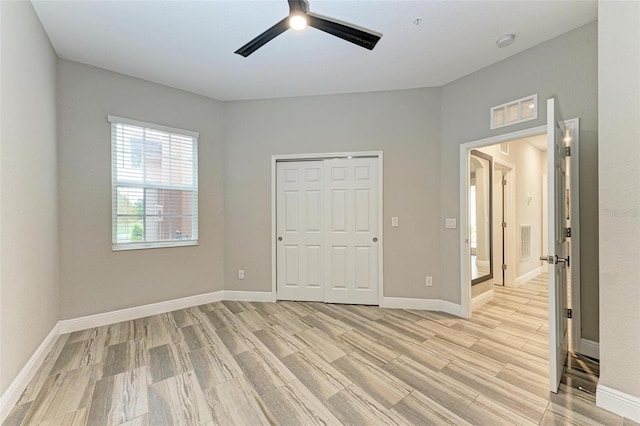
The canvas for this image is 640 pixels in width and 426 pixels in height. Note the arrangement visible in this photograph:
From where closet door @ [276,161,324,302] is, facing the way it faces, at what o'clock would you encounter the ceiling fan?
The ceiling fan is roughly at 12 o'clock from the closet door.

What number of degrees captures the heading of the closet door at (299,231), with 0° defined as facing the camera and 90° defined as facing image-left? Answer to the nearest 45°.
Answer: approximately 0°

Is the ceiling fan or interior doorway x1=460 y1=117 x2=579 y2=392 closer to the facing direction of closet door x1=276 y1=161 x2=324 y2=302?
the ceiling fan

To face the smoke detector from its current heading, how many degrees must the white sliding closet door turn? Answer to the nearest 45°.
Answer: approximately 45° to its left

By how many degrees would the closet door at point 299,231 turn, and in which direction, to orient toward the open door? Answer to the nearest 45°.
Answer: approximately 45° to its left

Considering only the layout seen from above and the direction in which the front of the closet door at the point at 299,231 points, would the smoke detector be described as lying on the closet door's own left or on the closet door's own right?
on the closet door's own left

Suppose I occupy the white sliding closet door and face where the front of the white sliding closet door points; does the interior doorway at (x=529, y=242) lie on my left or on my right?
on my left
